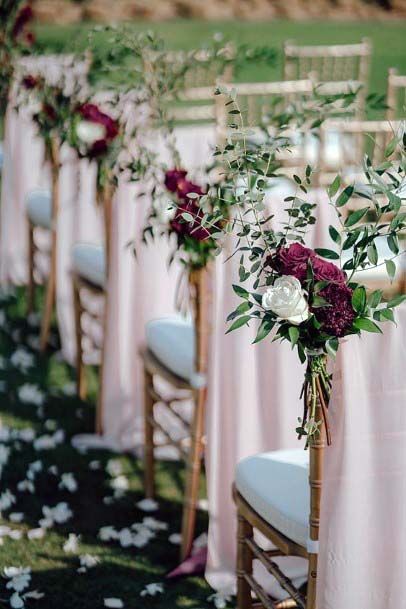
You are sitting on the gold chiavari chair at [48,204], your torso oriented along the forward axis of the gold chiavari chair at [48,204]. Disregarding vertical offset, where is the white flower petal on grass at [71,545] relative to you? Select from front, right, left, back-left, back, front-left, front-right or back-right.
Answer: back-left

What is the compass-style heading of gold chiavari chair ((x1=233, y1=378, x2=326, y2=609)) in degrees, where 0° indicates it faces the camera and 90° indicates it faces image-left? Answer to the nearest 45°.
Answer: approximately 135°

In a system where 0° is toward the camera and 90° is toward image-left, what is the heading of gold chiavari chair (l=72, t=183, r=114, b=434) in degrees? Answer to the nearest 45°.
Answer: approximately 135°

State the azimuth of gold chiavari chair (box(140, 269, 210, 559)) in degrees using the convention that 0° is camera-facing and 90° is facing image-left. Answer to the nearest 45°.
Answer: approximately 135°

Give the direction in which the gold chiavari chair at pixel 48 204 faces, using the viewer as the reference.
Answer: facing away from the viewer and to the left of the viewer

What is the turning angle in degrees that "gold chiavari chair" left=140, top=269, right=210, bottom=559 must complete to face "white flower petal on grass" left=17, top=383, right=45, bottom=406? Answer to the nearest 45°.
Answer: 0° — it already faces it

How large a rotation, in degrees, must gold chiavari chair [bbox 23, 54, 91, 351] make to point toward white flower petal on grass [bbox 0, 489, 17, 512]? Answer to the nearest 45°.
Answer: approximately 135° to its left

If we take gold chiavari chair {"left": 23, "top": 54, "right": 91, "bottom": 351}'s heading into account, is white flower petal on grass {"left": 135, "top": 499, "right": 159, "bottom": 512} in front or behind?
behind
